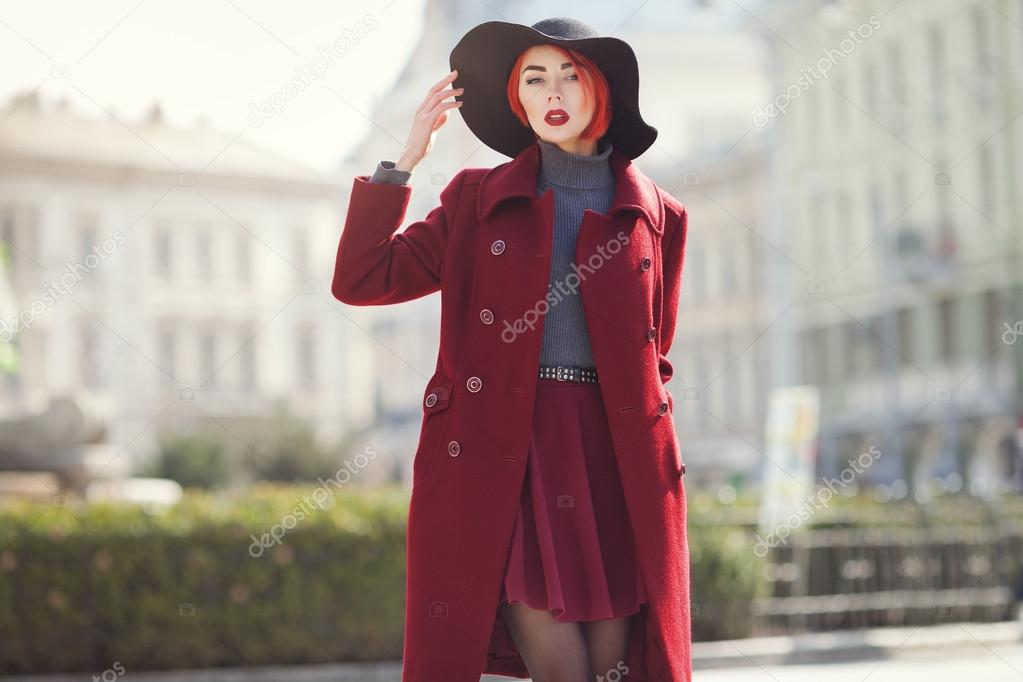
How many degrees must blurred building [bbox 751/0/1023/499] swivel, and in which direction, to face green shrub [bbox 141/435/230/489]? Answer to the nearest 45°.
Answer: approximately 45° to its right

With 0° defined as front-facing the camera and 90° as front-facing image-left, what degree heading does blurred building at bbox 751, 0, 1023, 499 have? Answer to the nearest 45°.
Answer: approximately 45°

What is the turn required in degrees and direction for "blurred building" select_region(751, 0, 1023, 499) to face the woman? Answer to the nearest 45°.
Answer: approximately 45° to its left

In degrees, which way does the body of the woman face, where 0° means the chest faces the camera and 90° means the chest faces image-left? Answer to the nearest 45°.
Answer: approximately 0°
